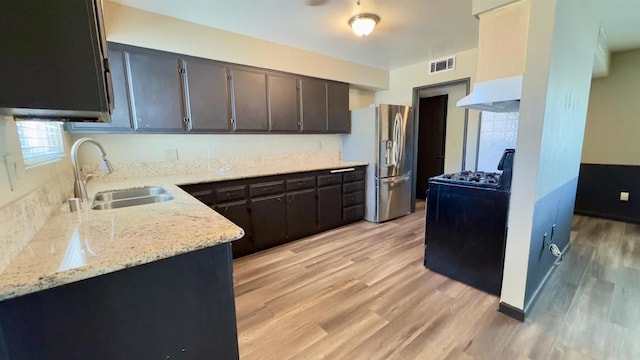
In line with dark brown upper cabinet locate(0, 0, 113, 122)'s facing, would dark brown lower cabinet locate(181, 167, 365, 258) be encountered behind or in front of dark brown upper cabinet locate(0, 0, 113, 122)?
in front

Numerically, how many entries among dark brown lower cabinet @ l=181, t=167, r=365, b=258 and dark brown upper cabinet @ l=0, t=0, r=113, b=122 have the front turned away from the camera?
0

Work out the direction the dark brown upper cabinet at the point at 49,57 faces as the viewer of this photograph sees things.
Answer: facing to the right of the viewer

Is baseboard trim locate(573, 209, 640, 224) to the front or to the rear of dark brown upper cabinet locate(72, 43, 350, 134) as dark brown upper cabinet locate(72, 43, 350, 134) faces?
to the front

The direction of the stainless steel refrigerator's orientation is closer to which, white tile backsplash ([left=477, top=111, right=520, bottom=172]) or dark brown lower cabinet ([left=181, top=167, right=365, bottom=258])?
the white tile backsplash

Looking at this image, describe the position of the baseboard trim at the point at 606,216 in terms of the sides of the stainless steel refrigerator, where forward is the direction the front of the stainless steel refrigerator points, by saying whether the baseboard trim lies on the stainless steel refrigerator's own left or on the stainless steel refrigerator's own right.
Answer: on the stainless steel refrigerator's own left

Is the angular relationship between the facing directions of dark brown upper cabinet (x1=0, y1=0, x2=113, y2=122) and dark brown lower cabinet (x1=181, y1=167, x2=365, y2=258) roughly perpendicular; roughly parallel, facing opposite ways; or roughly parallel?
roughly perpendicular

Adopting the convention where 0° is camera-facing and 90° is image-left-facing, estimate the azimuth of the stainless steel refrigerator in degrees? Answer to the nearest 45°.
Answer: approximately 315°

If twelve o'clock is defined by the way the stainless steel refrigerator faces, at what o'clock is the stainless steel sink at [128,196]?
The stainless steel sink is roughly at 3 o'clock from the stainless steel refrigerator.

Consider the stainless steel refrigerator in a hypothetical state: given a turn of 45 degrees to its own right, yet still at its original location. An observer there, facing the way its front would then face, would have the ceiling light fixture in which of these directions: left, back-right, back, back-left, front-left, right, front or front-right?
front

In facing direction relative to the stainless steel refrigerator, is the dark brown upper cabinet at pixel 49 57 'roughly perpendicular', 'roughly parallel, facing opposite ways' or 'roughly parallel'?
roughly perpendicular

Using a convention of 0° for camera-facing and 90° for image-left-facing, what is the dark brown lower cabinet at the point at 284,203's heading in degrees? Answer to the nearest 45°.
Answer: approximately 315°

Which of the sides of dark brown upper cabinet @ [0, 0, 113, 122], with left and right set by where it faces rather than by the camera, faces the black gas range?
front

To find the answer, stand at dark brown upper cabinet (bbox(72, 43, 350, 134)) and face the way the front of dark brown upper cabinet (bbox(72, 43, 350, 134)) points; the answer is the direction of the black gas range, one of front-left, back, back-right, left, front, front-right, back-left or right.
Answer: front

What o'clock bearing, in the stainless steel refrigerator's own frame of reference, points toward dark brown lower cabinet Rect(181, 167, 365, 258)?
The dark brown lower cabinet is roughly at 3 o'clock from the stainless steel refrigerator.
